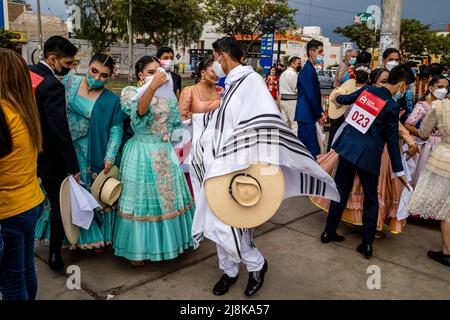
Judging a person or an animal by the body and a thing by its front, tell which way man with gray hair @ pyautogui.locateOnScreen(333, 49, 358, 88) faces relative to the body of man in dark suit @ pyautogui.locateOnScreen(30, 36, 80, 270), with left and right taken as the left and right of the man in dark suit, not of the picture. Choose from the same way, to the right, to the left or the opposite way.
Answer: to the right

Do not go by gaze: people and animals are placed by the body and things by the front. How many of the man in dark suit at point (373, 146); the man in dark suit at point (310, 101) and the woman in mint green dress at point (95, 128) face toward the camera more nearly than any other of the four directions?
1

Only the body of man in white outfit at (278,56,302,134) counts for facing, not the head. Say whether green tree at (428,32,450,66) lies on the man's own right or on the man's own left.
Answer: on the man's own left

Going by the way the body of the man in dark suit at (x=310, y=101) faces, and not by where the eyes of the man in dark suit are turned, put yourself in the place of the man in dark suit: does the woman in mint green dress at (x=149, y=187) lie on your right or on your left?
on your right

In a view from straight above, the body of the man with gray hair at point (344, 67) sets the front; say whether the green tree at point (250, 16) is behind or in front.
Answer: behind

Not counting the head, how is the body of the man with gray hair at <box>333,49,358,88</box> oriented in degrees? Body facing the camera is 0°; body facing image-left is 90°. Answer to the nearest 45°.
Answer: approximately 315°

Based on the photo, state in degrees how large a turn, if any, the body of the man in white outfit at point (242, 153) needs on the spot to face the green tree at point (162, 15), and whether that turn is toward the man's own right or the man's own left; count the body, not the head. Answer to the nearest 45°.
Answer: approximately 135° to the man's own right

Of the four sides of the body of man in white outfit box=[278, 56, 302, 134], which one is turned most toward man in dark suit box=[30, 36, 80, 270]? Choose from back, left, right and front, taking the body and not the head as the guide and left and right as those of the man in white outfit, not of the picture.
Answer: right

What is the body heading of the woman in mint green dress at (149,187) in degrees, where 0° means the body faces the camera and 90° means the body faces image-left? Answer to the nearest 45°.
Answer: approximately 315°

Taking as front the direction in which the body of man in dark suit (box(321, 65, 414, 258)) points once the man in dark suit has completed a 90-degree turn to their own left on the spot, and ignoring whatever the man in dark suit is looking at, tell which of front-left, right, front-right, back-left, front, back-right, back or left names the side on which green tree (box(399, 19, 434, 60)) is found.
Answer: front-right

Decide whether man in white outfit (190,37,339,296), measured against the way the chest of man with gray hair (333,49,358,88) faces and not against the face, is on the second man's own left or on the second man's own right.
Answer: on the second man's own right

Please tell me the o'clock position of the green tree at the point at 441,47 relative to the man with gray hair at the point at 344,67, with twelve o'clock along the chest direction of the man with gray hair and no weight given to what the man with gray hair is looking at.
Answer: The green tree is roughly at 8 o'clock from the man with gray hair.
